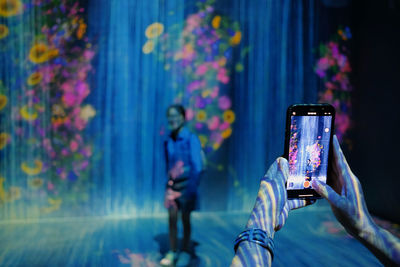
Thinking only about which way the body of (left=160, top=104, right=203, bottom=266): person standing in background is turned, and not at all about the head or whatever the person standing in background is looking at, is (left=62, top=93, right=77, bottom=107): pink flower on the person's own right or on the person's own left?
on the person's own right

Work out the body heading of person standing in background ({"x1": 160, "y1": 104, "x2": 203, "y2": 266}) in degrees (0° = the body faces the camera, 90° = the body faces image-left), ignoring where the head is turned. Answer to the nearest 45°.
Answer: approximately 45°

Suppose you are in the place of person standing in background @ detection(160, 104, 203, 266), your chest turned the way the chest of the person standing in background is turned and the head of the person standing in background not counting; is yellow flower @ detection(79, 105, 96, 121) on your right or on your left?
on your right
